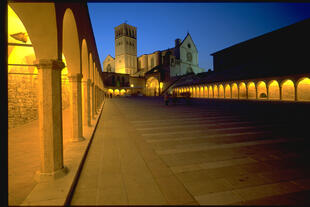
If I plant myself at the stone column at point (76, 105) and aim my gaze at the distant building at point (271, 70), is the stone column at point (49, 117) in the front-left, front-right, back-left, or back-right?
back-right

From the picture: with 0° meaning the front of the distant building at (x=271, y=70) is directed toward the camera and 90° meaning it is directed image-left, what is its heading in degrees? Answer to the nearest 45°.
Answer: approximately 45°

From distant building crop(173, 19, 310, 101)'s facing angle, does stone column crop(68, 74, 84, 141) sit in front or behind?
in front

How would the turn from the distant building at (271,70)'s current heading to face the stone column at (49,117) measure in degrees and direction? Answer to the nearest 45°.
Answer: approximately 45° to its left
